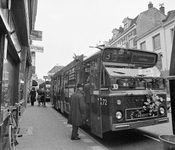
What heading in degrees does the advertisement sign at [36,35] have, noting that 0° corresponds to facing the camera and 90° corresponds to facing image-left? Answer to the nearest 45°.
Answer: approximately 0°

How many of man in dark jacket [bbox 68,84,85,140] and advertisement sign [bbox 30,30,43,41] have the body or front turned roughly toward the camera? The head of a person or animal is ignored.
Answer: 1

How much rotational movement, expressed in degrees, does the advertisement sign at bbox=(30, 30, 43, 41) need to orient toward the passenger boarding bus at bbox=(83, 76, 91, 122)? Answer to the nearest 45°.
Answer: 0° — it already faces them

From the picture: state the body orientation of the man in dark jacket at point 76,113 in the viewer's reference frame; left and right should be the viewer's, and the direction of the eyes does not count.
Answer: facing away from the viewer and to the right of the viewer

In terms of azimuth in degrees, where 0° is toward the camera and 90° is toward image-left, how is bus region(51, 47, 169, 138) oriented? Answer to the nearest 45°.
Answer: approximately 315°

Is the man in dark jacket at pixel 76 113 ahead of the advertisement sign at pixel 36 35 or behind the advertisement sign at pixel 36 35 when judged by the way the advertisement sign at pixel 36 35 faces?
ahead
